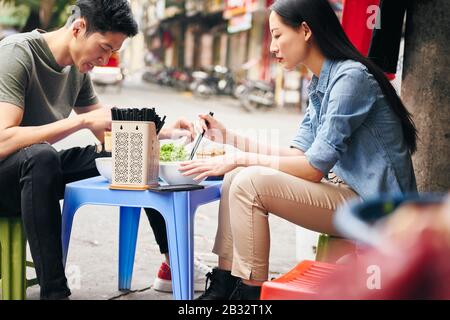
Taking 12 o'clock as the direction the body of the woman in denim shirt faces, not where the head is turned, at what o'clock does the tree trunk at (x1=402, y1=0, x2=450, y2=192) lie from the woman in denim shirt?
The tree trunk is roughly at 4 o'clock from the woman in denim shirt.

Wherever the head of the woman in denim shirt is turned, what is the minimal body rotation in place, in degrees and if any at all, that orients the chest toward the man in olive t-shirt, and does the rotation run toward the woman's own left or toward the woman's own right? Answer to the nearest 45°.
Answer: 0° — they already face them

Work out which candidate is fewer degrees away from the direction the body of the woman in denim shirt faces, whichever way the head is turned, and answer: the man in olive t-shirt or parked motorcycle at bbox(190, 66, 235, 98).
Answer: the man in olive t-shirt

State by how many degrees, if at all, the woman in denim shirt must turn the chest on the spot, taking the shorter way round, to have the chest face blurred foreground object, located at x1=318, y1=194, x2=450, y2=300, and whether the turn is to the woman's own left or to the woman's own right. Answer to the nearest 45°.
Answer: approximately 90° to the woman's own left

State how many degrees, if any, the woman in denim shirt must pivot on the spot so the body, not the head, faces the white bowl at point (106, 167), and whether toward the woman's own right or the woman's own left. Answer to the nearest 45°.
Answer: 0° — they already face it

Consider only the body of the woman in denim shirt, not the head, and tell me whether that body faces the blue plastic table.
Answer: yes

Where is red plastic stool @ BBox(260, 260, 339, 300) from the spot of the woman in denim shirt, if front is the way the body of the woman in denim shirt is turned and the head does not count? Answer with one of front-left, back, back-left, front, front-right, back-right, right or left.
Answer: left

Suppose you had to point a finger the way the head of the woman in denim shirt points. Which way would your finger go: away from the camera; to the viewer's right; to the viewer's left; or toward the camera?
to the viewer's left

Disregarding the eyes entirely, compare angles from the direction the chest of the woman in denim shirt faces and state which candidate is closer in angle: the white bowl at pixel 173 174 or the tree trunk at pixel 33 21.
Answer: the white bowl

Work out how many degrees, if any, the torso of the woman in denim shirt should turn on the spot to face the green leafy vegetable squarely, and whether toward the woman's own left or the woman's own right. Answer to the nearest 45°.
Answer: approximately 45° to the woman's own right

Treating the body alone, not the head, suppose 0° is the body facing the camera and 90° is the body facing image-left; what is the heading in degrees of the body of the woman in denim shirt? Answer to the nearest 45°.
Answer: approximately 90°

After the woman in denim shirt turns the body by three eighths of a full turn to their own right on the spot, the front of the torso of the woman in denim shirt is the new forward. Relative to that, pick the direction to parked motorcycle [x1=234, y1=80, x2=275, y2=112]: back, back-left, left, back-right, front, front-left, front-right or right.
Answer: front-left
